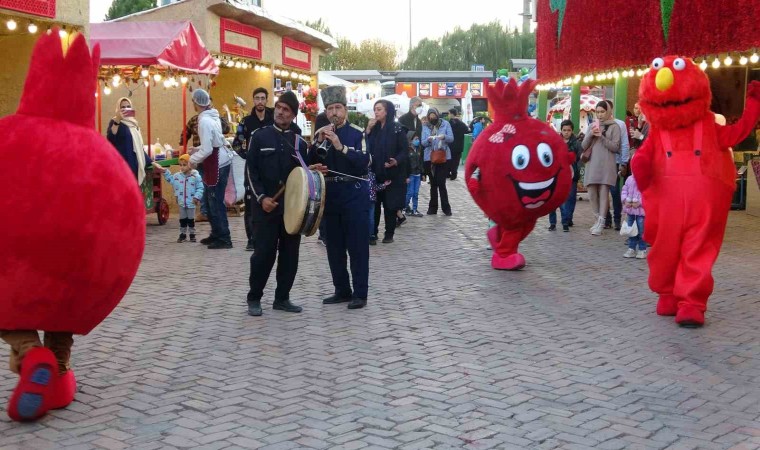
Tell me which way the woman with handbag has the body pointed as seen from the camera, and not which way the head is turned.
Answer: toward the camera

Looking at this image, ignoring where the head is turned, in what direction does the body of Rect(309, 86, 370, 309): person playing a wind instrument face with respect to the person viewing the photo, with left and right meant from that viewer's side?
facing the viewer and to the left of the viewer

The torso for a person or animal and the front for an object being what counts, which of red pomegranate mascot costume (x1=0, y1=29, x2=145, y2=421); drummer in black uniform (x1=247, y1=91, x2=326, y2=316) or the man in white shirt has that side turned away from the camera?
the red pomegranate mascot costume

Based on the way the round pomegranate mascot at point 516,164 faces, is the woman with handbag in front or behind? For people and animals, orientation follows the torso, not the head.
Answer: behind

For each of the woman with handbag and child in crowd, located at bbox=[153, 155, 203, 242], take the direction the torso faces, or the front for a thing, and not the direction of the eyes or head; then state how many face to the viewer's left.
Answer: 0

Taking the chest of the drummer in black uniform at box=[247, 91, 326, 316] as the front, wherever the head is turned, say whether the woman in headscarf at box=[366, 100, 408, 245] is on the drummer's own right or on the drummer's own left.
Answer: on the drummer's own left

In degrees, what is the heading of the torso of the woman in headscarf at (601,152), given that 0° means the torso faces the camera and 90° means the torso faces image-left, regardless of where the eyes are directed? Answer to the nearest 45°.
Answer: approximately 45°

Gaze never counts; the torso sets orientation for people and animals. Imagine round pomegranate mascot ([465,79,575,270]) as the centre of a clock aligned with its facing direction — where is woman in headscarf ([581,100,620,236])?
The woman in headscarf is roughly at 8 o'clock from the round pomegranate mascot.

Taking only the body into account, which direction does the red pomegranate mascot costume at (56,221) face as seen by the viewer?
away from the camera

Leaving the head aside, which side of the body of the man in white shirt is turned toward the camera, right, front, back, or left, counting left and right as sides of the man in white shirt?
left

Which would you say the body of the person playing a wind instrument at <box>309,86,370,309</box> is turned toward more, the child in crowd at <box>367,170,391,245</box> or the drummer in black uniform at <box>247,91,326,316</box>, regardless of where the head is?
the drummer in black uniform

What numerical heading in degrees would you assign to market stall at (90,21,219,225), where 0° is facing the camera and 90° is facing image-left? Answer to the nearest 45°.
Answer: approximately 315°

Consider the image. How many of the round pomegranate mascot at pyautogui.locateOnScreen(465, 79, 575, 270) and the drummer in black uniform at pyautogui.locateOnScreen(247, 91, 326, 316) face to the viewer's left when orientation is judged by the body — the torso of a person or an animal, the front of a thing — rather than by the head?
0
